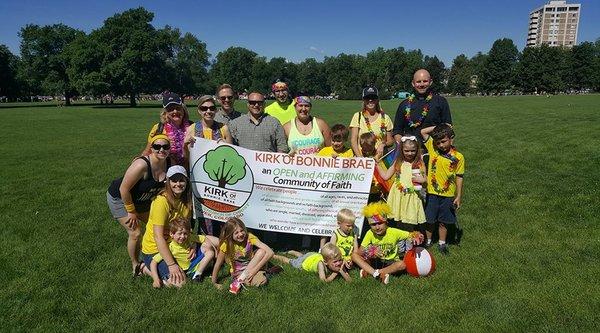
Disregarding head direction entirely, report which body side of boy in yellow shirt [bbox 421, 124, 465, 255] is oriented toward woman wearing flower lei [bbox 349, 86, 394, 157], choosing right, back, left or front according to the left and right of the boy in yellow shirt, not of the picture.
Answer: right

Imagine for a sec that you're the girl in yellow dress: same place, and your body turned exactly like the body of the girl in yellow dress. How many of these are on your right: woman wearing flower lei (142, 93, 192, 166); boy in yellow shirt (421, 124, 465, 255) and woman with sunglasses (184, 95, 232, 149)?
2

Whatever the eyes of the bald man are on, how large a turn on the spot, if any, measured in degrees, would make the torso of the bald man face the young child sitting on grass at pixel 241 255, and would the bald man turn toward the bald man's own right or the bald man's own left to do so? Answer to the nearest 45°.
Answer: approximately 45° to the bald man's own right

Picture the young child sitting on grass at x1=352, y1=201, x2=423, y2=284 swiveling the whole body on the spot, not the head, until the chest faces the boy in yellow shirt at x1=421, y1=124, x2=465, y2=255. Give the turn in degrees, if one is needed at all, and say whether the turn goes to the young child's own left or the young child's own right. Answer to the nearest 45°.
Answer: approximately 135° to the young child's own left

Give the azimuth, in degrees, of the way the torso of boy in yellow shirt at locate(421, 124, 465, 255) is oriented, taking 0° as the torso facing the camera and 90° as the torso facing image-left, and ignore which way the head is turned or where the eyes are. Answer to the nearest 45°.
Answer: approximately 0°

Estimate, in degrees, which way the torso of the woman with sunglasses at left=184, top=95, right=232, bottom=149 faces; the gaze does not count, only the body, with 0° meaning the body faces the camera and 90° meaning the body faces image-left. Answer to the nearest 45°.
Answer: approximately 0°
